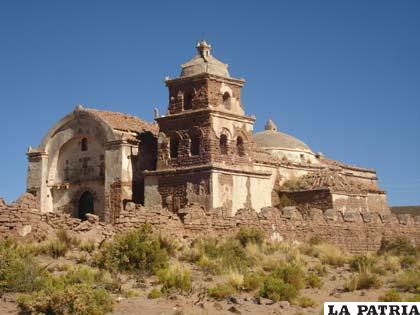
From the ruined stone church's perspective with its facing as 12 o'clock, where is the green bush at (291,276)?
The green bush is roughly at 10 o'clock from the ruined stone church.

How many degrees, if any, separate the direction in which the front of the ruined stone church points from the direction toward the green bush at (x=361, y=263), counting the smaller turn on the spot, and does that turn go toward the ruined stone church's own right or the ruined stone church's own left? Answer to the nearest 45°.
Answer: approximately 90° to the ruined stone church's own left

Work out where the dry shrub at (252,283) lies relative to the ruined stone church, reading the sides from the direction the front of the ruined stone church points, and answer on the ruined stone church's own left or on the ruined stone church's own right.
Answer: on the ruined stone church's own left

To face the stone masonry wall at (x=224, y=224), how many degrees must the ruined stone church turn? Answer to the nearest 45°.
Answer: approximately 45° to its left

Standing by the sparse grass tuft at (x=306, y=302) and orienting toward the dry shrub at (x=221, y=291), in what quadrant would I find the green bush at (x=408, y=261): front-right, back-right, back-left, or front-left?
back-right

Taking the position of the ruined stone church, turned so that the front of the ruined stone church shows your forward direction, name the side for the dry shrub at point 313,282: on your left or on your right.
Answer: on your left

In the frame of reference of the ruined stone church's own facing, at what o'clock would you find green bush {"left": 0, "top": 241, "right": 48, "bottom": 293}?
The green bush is roughly at 11 o'clock from the ruined stone church.

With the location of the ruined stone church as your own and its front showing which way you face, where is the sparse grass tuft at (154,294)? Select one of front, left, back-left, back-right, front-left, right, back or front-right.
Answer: front-left

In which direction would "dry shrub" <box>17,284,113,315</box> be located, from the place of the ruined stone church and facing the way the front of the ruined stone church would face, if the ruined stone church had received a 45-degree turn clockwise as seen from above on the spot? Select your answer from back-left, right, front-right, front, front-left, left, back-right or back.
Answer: left

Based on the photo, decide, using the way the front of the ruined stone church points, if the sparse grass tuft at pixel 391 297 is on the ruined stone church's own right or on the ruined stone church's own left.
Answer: on the ruined stone church's own left

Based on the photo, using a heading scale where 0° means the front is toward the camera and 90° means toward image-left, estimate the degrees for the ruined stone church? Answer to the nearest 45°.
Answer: approximately 45°

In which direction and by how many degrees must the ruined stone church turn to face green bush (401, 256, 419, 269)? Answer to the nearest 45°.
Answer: approximately 90° to its left
